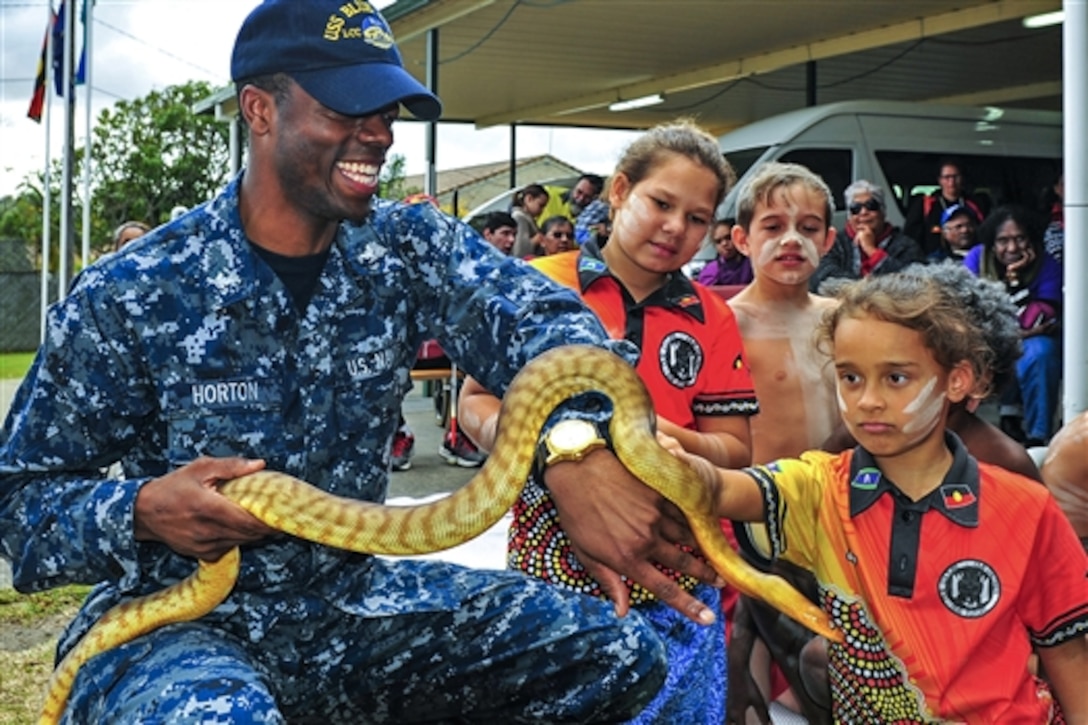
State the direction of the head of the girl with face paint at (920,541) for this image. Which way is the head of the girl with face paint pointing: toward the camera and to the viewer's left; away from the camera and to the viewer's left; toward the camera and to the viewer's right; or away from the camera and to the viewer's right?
toward the camera and to the viewer's left

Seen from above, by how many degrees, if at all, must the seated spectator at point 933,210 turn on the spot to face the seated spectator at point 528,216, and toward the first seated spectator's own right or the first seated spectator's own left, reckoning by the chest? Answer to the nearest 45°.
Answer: approximately 90° to the first seated spectator's own right

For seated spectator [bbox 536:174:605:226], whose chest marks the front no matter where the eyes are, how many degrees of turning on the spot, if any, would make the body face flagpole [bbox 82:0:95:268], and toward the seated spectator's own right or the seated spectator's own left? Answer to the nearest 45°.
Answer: approximately 135° to the seated spectator's own right

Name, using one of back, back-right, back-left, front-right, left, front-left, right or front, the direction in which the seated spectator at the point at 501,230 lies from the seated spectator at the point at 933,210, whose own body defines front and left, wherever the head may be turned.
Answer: right

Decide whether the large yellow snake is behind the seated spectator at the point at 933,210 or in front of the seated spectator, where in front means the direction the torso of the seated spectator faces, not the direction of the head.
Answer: in front

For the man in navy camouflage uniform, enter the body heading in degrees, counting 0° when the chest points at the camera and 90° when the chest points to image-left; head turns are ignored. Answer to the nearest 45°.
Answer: approximately 315°

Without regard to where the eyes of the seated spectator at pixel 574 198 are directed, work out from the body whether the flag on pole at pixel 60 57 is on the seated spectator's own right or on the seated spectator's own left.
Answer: on the seated spectator's own right

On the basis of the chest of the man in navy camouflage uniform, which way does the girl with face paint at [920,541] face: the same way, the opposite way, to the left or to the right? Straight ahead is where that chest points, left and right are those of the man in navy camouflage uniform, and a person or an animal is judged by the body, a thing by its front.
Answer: to the right

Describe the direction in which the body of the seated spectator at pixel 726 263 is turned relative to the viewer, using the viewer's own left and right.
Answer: facing the viewer

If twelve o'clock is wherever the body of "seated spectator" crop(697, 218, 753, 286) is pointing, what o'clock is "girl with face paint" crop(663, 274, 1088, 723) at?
The girl with face paint is roughly at 12 o'clock from the seated spectator.

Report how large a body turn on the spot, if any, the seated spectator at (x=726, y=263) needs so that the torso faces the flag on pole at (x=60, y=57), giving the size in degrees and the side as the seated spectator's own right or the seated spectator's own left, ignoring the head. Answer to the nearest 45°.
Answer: approximately 135° to the seated spectator's own right

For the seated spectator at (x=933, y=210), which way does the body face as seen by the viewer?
toward the camera

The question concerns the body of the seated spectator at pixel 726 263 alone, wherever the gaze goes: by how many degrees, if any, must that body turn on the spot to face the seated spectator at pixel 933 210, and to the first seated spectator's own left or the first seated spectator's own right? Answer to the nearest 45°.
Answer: approximately 135° to the first seated spectator's own left

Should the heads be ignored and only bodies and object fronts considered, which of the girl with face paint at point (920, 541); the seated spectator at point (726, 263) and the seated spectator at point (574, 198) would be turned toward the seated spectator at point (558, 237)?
the seated spectator at point (574, 198)

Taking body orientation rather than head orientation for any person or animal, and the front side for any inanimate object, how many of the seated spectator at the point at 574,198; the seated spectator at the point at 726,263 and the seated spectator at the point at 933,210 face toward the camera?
3
